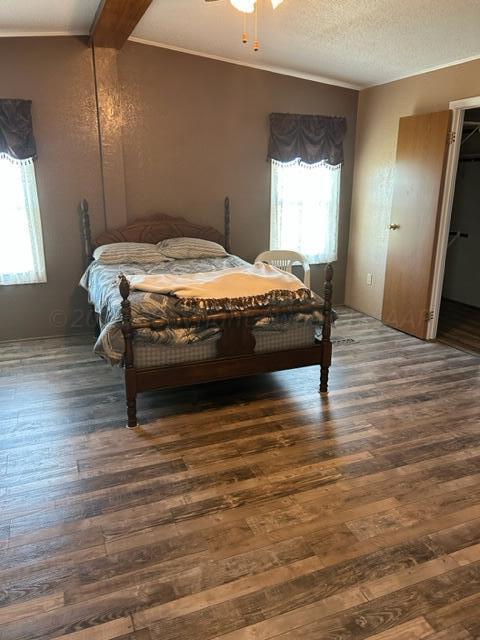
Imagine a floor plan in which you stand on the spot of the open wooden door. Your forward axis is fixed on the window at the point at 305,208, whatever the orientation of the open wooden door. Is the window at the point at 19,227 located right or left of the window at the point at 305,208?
left

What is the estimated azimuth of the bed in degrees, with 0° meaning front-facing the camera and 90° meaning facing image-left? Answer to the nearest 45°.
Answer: approximately 0°

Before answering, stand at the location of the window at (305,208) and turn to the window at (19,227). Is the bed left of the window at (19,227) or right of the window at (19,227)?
left

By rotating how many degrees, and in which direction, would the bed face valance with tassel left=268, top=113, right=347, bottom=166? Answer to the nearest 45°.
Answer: approximately 135° to its left

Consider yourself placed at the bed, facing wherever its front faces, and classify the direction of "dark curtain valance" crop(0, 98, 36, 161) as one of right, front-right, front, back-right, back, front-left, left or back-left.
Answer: back-right

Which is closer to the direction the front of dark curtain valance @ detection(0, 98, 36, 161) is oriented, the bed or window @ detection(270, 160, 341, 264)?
the bed

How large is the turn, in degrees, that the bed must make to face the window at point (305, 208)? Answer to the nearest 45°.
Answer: approximately 135° to its left

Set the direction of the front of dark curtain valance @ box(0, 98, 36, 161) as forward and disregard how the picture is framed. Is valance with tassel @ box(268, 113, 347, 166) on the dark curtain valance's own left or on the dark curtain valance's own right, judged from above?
on the dark curtain valance's own left

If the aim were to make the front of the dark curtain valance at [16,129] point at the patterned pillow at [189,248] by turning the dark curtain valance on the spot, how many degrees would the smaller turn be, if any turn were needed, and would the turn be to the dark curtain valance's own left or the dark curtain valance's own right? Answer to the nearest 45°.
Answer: approximately 90° to the dark curtain valance's own left
